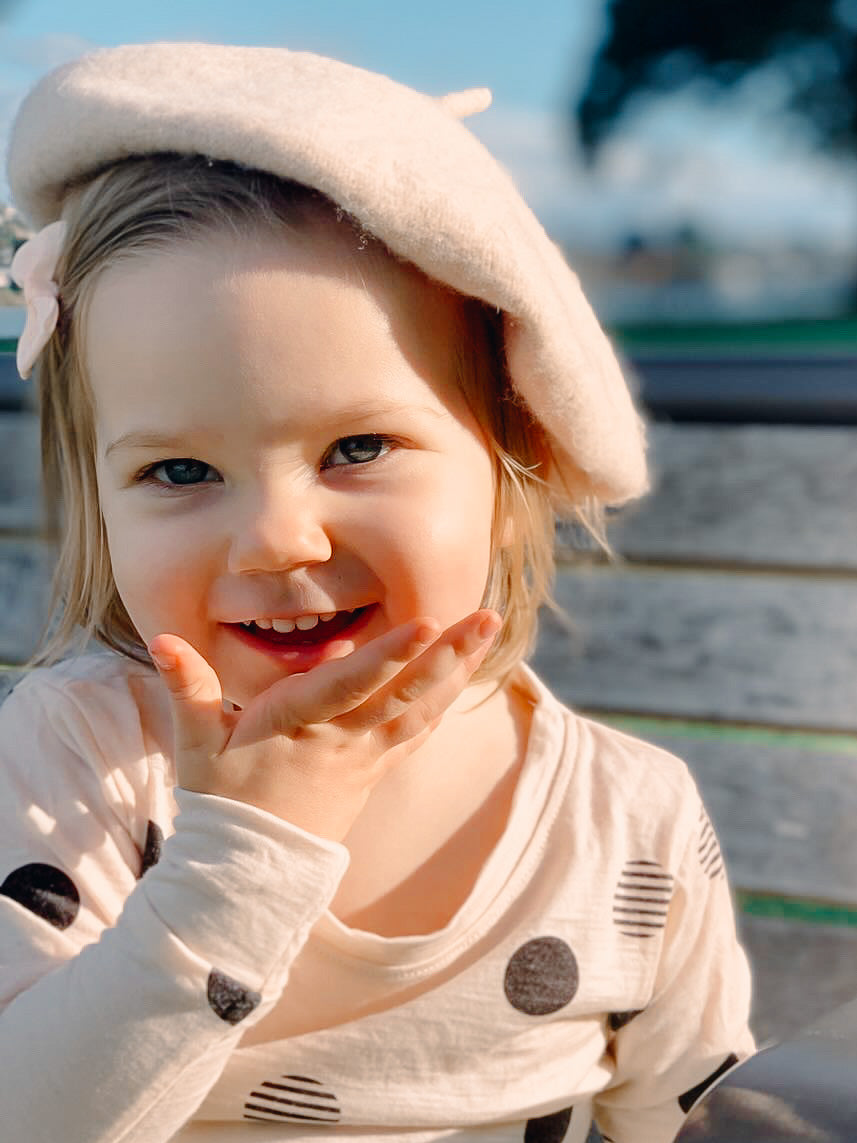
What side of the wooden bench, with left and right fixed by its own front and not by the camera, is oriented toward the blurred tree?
back

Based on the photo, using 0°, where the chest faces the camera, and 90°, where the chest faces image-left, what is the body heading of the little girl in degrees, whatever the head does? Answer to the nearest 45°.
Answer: approximately 0°
